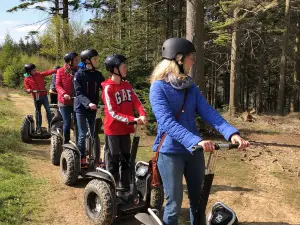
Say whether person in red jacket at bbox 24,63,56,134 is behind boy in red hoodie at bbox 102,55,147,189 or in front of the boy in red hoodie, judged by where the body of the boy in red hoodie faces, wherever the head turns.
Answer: behind

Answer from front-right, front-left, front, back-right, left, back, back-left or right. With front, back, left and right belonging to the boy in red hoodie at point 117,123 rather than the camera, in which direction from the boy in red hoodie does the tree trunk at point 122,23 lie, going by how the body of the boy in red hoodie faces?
back-left

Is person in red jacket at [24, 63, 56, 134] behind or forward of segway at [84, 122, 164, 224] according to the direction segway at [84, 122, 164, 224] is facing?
behind

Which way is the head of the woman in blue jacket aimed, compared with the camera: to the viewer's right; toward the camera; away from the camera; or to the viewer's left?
to the viewer's right

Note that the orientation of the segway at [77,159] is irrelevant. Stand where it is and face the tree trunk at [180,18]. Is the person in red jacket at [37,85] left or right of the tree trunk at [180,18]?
left

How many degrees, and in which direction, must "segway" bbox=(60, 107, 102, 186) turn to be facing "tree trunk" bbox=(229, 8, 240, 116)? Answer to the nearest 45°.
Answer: approximately 90° to its left

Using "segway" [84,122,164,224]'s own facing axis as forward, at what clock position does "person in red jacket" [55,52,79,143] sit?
The person in red jacket is roughly at 7 o'clock from the segway.

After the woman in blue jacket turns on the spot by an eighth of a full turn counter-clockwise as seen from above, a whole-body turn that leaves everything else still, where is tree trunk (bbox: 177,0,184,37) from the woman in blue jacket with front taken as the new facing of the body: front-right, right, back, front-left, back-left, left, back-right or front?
left

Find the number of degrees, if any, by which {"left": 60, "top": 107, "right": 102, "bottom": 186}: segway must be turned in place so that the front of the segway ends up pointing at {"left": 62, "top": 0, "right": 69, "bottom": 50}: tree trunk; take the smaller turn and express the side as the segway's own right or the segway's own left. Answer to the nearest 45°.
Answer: approximately 135° to the segway's own left

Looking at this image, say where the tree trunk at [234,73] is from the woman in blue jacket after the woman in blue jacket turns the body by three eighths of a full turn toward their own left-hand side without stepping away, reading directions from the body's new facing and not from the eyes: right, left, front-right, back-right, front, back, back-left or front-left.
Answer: front
